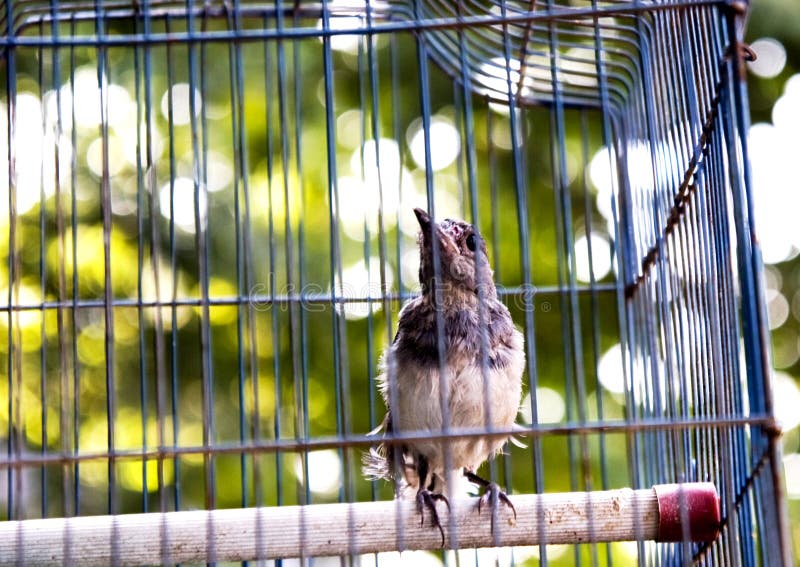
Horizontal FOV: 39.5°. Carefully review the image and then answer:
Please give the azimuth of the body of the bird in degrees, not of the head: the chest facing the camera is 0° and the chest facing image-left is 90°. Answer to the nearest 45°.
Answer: approximately 0°
